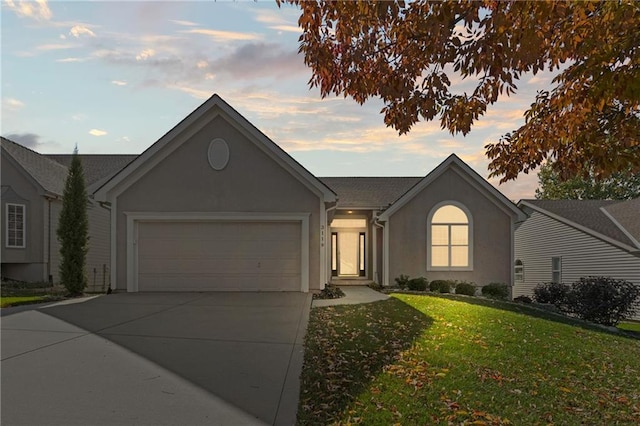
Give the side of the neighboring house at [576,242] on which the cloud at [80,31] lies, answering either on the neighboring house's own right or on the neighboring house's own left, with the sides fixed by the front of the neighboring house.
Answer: on the neighboring house's own right

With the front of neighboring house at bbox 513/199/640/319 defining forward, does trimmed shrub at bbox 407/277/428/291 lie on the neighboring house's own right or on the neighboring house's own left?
on the neighboring house's own right

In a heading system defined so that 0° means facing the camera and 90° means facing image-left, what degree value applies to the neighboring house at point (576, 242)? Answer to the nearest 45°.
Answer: approximately 315°

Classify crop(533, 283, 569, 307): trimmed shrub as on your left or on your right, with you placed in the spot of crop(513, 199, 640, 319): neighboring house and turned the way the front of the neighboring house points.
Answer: on your right

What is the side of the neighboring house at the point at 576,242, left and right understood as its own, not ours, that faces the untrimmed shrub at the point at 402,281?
right

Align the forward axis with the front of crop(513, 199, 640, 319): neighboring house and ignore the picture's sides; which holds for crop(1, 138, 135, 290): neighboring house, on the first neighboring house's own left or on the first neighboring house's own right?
on the first neighboring house's own right

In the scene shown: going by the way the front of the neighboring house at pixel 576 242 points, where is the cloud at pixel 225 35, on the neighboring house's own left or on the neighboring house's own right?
on the neighboring house's own right

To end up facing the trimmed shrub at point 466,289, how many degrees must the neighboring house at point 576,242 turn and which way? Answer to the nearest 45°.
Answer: approximately 45° to its right

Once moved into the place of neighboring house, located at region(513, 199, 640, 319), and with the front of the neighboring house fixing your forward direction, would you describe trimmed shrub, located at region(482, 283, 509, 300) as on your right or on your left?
on your right
